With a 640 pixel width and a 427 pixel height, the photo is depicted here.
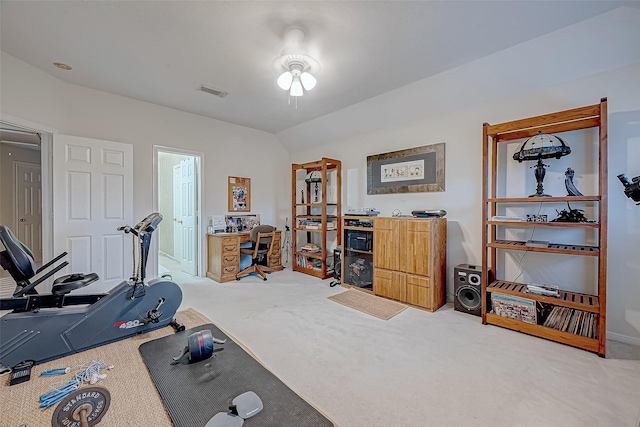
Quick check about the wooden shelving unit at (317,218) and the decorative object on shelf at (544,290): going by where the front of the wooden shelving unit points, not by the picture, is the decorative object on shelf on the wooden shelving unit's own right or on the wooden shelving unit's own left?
on the wooden shelving unit's own left

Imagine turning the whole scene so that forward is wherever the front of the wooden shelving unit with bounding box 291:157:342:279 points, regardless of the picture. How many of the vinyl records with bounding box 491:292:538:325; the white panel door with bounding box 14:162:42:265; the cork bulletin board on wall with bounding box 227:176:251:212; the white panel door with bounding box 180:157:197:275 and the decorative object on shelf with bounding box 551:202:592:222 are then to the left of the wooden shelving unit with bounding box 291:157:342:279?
2

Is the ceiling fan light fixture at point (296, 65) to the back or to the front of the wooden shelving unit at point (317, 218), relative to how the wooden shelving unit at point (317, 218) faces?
to the front

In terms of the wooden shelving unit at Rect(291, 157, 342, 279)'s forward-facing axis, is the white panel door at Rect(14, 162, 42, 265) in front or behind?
in front

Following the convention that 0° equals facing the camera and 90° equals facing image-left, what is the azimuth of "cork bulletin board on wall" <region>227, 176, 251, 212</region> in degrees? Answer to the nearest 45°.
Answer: approximately 315°

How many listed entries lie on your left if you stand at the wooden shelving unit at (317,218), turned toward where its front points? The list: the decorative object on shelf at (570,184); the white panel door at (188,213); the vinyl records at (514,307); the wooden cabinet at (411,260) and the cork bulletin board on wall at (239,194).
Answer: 3

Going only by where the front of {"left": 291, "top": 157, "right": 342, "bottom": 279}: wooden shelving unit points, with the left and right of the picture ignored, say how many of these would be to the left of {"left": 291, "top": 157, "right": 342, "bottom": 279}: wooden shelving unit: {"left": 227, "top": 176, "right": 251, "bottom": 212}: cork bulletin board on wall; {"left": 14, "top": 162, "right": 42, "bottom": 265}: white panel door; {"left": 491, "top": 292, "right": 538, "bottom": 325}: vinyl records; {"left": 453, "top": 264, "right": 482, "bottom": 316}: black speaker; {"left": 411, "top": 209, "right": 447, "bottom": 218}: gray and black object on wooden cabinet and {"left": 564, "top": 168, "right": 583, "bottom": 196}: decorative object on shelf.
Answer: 4

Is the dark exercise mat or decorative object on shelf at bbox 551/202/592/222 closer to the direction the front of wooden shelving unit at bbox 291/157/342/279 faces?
the dark exercise mat

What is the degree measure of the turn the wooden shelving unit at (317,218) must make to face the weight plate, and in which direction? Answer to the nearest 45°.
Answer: approximately 45° to its left

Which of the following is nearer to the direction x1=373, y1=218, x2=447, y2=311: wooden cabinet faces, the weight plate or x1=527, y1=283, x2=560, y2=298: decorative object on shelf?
the weight plate

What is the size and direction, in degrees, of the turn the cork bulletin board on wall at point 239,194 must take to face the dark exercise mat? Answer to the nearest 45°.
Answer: approximately 45° to its right

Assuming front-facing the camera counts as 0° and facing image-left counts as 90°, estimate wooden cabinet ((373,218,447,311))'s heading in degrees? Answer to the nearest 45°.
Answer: approximately 45°

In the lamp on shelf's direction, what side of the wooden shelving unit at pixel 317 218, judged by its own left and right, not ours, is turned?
left

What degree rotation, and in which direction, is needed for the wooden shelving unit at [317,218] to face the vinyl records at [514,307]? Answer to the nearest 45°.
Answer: approximately 90° to its left

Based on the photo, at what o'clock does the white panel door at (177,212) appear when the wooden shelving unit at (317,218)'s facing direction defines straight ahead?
The white panel door is roughly at 2 o'clock from the wooden shelving unit.

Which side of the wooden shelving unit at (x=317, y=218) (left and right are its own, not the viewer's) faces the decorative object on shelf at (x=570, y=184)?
left

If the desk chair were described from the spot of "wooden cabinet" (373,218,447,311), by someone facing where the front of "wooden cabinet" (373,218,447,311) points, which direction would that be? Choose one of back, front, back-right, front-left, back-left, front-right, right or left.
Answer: front-right
